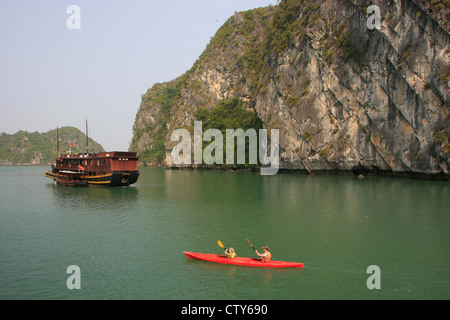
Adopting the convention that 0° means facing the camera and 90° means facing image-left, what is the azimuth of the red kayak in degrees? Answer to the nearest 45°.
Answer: approximately 90°
